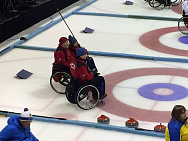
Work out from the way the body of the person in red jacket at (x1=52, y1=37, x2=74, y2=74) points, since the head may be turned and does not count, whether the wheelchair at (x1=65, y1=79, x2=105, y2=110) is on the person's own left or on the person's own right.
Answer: on the person's own right

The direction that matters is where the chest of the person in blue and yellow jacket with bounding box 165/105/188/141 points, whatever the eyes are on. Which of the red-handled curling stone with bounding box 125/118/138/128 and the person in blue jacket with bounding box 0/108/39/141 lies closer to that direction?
the red-handled curling stone

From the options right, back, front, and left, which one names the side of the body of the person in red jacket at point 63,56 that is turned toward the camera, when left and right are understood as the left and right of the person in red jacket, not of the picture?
right

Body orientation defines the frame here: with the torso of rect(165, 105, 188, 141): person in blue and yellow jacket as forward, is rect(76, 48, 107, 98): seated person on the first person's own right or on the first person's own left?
on the first person's own left

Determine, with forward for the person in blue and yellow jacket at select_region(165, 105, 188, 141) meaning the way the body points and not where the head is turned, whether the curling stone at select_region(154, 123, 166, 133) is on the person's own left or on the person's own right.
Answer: on the person's own left

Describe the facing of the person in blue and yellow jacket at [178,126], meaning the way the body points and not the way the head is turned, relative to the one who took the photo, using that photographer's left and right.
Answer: facing away from the viewer and to the right of the viewer

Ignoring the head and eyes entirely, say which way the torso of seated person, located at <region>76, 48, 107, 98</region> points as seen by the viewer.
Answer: to the viewer's right
